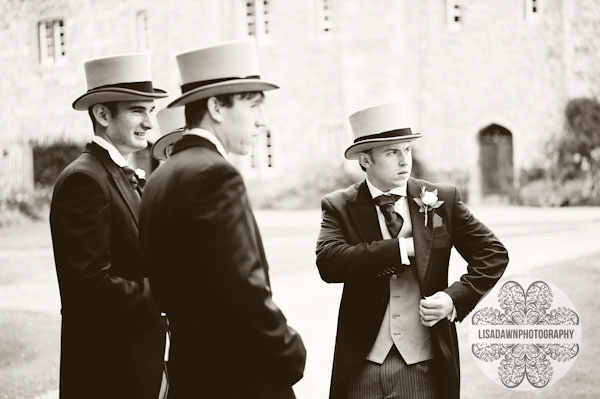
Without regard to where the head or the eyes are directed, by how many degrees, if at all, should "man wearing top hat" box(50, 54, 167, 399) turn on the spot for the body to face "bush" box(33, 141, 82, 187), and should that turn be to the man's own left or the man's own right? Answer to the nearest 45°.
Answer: approximately 90° to the man's own left

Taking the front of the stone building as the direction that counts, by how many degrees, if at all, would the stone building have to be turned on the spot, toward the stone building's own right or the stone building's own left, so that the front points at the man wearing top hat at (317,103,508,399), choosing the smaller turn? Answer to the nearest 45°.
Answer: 0° — it already faces them

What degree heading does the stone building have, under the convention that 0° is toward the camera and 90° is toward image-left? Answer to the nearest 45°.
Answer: approximately 0°

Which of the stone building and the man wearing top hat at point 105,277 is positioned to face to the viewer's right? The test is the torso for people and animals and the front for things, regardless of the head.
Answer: the man wearing top hat

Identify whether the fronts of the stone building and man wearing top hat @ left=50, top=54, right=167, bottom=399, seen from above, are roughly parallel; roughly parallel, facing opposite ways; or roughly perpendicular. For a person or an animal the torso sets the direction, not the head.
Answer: roughly perpendicular

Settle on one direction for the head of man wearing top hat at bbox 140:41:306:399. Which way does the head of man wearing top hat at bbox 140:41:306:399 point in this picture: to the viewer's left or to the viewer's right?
to the viewer's right

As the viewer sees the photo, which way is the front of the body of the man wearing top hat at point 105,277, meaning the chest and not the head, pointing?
to the viewer's right

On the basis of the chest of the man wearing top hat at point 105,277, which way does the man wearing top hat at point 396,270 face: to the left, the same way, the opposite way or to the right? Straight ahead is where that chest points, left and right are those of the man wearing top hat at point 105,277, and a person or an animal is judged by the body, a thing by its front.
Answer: to the right

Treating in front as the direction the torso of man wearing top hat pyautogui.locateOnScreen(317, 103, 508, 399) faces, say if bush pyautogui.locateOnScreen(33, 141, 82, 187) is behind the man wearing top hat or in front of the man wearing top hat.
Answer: behind

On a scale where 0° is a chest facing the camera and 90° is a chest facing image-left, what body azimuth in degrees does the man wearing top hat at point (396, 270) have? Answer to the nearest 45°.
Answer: approximately 0°

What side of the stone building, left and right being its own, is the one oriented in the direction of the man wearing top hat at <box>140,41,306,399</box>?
front
